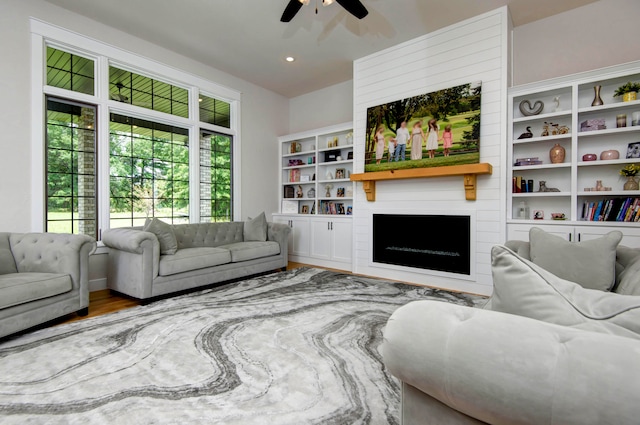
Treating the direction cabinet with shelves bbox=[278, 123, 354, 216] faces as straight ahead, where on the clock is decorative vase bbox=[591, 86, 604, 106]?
The decorative vase is roughly at 9 o'clock from the cabinet with shelves.

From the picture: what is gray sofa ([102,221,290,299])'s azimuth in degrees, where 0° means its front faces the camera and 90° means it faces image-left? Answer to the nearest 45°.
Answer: approximately 315°

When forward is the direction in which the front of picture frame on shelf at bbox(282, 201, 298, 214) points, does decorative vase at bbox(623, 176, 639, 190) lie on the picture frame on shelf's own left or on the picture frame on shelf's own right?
on the picture frame on shelf's own left

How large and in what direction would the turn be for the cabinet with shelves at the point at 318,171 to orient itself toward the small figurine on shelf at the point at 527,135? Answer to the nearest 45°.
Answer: approximately 90° to its left

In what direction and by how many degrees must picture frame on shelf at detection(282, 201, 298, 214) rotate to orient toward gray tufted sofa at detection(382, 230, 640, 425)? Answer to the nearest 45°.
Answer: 0° — it already faces it

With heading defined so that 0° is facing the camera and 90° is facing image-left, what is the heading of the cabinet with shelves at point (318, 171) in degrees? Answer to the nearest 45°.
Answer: approximately 45°

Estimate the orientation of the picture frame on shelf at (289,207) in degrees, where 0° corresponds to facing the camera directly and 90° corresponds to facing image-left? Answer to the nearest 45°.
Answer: approximately 0°
